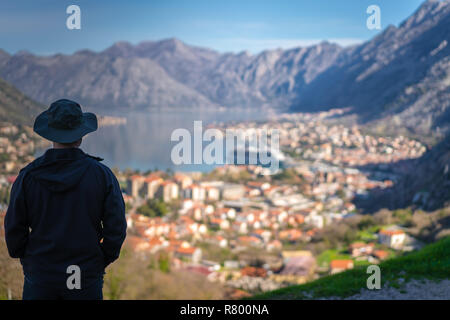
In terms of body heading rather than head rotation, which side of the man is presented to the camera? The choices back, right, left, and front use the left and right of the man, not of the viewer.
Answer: back

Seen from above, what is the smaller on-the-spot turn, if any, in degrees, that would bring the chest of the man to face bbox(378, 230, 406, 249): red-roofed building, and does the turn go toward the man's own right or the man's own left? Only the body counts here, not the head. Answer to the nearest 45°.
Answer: approximately 45° to the man's own right
